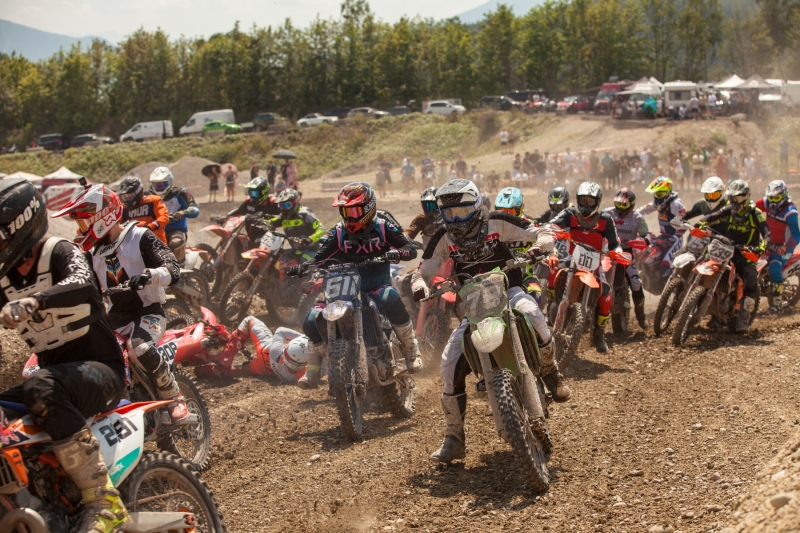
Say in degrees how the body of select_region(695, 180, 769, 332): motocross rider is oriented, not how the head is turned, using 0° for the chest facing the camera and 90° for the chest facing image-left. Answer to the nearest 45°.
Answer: approximately 45°

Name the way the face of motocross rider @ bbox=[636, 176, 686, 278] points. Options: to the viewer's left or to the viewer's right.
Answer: to the viewer's left

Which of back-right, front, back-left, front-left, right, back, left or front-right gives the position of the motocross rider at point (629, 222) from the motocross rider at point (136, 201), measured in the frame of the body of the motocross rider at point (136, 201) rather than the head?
back-left

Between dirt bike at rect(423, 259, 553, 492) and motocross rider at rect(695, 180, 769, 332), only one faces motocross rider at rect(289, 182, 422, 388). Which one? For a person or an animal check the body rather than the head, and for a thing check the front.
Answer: motocross rider at rect(695, 180, 769, 332)

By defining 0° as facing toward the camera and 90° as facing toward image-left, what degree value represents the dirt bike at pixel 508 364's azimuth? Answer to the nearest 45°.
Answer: approximately 0°

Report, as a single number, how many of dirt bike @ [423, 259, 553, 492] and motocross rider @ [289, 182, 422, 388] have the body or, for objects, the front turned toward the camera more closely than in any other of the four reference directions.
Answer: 2

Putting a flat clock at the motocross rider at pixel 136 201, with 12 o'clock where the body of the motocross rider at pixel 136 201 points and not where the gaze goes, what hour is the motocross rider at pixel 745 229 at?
the motocross rider at pixel 745 229 is roughly at 8 o'clock from the motocross rider at pixel 136 201.

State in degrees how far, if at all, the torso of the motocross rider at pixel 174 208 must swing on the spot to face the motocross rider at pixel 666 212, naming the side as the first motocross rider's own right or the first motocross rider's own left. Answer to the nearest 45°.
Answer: approximately 135° to the first motocross rider's own left

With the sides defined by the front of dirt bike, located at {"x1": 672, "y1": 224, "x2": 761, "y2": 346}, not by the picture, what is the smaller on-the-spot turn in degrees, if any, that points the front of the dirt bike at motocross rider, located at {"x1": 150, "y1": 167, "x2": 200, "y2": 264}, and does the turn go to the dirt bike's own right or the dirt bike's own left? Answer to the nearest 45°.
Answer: approximately 45° to the dirt bike's own right

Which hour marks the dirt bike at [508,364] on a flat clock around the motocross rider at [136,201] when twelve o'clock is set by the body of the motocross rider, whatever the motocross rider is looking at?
The dirt bike is roughly at 10 o'clock from the motocross rider.

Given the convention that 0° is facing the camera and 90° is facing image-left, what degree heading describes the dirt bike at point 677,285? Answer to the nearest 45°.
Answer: approximately 45°
